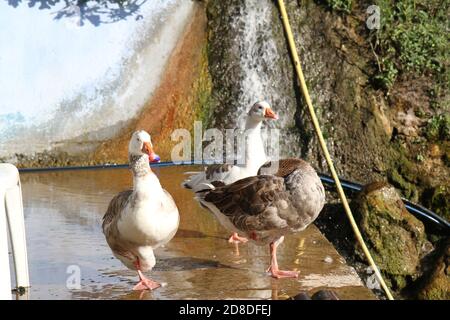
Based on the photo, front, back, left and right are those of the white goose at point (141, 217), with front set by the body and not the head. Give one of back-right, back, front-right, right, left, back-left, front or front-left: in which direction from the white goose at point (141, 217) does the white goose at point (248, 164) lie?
left

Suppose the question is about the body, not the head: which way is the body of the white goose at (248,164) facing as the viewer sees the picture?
to the viewer's right

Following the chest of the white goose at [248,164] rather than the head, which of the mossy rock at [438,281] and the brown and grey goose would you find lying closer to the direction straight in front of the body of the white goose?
the mossy rock

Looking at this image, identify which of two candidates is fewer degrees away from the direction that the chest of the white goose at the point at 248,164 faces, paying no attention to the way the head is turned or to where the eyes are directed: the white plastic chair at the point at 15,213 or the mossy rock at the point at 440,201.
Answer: the mossy rock
